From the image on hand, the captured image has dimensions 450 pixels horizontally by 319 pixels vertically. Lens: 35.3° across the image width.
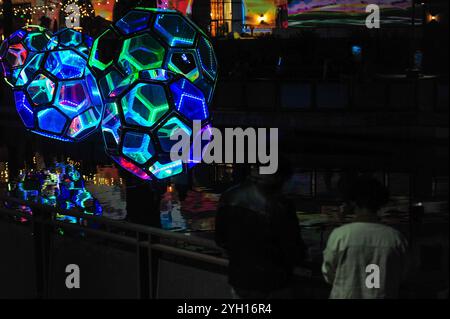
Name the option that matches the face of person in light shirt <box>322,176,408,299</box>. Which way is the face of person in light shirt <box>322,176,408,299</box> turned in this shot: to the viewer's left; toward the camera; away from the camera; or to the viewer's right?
away from the camera

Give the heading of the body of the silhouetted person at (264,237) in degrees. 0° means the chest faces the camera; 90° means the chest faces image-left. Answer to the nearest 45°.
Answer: approximately 180°

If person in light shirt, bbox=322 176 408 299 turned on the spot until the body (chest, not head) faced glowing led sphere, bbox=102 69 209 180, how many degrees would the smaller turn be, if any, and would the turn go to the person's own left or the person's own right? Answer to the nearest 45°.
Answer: approximately 45° to the person's own left

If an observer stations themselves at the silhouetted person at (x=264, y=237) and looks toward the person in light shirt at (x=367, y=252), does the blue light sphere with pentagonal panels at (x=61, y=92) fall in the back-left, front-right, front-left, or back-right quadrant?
back-left

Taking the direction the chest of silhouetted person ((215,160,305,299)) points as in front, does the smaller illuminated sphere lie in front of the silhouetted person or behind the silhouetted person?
in front

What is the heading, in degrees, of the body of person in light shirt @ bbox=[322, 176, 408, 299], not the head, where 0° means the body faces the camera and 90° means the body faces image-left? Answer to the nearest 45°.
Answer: approximately 180°

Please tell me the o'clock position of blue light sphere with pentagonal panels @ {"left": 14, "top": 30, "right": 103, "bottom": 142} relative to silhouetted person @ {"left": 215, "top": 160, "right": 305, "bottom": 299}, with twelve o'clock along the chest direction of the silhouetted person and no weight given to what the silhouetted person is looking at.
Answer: The blue light sphere with pentagonal panels is roughly at 11 o'clock from the silhouetted person.

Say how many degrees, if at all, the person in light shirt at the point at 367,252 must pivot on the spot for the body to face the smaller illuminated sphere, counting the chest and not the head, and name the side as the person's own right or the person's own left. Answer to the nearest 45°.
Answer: approximately 45° to the person's own left

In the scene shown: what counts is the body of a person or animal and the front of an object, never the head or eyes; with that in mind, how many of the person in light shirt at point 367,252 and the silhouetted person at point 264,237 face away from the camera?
2

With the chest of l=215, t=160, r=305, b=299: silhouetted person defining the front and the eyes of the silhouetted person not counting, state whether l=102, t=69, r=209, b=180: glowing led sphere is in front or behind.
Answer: in front
